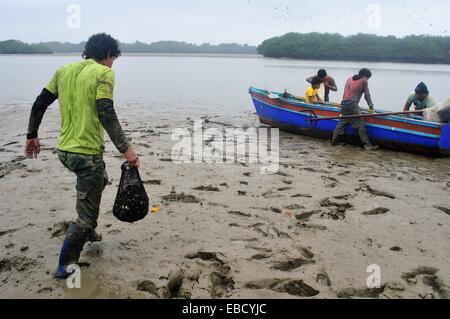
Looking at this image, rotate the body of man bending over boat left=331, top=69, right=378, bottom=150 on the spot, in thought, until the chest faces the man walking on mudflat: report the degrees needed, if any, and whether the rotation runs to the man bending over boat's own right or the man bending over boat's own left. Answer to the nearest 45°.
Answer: approximately 135° to the man bending over boat's own right

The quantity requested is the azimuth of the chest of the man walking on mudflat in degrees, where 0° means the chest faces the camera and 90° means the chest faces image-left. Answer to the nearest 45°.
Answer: approximately 225°

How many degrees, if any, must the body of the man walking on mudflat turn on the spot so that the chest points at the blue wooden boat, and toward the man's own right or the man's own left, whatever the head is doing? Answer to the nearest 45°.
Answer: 0° — they already face it

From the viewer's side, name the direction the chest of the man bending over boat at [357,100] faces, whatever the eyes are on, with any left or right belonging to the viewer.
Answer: facing away from the viewer and to the right of the viewer

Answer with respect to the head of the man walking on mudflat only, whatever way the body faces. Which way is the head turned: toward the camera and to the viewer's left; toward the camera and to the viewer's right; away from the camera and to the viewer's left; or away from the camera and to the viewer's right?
away from the camera and to the viewer's right

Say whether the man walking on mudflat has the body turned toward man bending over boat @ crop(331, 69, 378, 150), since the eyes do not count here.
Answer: yes
